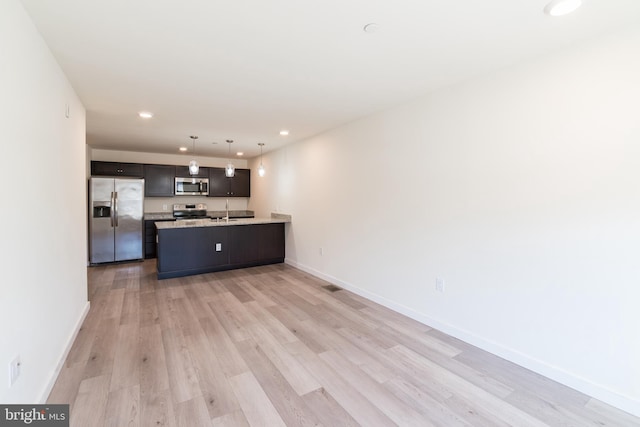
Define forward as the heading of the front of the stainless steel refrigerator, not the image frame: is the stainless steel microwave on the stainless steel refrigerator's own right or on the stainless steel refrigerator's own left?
on the stainless steel refrigerator's own left

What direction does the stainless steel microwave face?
toward the camera

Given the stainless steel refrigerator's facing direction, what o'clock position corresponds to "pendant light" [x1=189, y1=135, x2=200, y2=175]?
The pendant light is roughly at 11 o'clock from the stainless steel refrigerator.

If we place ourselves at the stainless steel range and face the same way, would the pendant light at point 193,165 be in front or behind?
in front

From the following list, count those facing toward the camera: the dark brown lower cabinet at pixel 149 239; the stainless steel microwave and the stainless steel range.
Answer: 3

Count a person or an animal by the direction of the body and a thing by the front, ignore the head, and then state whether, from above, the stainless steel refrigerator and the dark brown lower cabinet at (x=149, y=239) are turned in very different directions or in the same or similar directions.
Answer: same or similar directions

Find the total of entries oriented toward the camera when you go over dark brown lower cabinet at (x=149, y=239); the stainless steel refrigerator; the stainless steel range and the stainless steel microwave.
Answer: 4

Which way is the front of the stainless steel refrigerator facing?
toward the camera

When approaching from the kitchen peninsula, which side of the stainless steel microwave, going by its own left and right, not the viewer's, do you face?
front

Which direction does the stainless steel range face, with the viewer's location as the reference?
facing the viewer

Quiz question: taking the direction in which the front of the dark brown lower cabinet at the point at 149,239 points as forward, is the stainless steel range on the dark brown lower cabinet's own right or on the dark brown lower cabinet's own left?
on the dark brown lower cabinet's own left

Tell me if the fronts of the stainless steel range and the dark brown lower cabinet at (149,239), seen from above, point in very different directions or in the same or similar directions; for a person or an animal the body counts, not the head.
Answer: same or similar directions

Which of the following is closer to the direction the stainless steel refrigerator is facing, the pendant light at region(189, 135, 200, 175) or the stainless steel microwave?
the pendant light

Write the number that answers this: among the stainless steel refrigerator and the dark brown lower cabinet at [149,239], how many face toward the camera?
2
